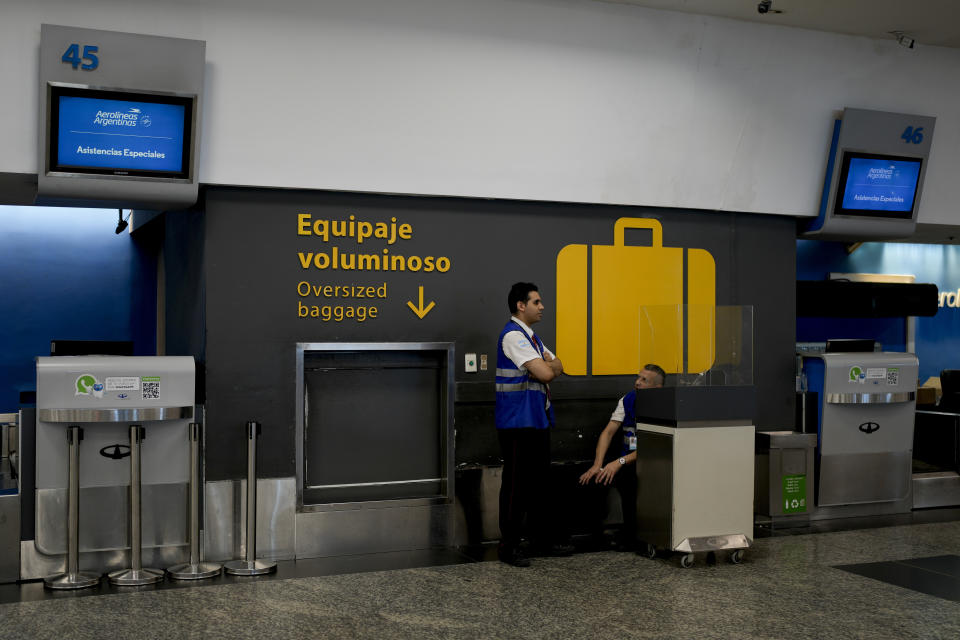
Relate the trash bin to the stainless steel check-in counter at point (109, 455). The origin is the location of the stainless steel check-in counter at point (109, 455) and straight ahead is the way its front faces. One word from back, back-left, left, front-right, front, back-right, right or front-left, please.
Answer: left

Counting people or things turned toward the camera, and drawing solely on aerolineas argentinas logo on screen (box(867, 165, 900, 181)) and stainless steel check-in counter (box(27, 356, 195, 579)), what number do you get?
2

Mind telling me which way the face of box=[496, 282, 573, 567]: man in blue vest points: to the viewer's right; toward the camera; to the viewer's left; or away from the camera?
to the viewer's right

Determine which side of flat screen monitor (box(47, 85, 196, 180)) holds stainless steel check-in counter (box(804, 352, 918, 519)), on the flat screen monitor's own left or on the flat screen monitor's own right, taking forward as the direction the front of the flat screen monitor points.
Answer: on the flat screen monitor's own left

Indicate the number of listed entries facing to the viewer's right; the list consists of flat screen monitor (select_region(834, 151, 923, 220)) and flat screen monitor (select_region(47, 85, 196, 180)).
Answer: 0

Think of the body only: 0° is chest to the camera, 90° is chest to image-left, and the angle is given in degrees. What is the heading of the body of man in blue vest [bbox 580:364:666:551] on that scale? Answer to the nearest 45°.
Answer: approximately 45°

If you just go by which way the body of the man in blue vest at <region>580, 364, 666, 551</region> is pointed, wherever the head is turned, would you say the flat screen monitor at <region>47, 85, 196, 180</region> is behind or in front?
in front

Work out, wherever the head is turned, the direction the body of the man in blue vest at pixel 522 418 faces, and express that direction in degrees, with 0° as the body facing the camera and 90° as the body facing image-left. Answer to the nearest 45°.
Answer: approximately 270°

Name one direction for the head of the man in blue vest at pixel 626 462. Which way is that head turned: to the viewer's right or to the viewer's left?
to the viewer's left

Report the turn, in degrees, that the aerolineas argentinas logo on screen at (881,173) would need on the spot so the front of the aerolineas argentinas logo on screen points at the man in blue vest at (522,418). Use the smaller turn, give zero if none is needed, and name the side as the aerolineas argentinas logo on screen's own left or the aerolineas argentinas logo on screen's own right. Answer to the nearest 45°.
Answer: approximately 45° to the aerolineas argentinas logo on screen's own right

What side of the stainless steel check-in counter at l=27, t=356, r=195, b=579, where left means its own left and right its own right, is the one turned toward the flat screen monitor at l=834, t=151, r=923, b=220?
left
